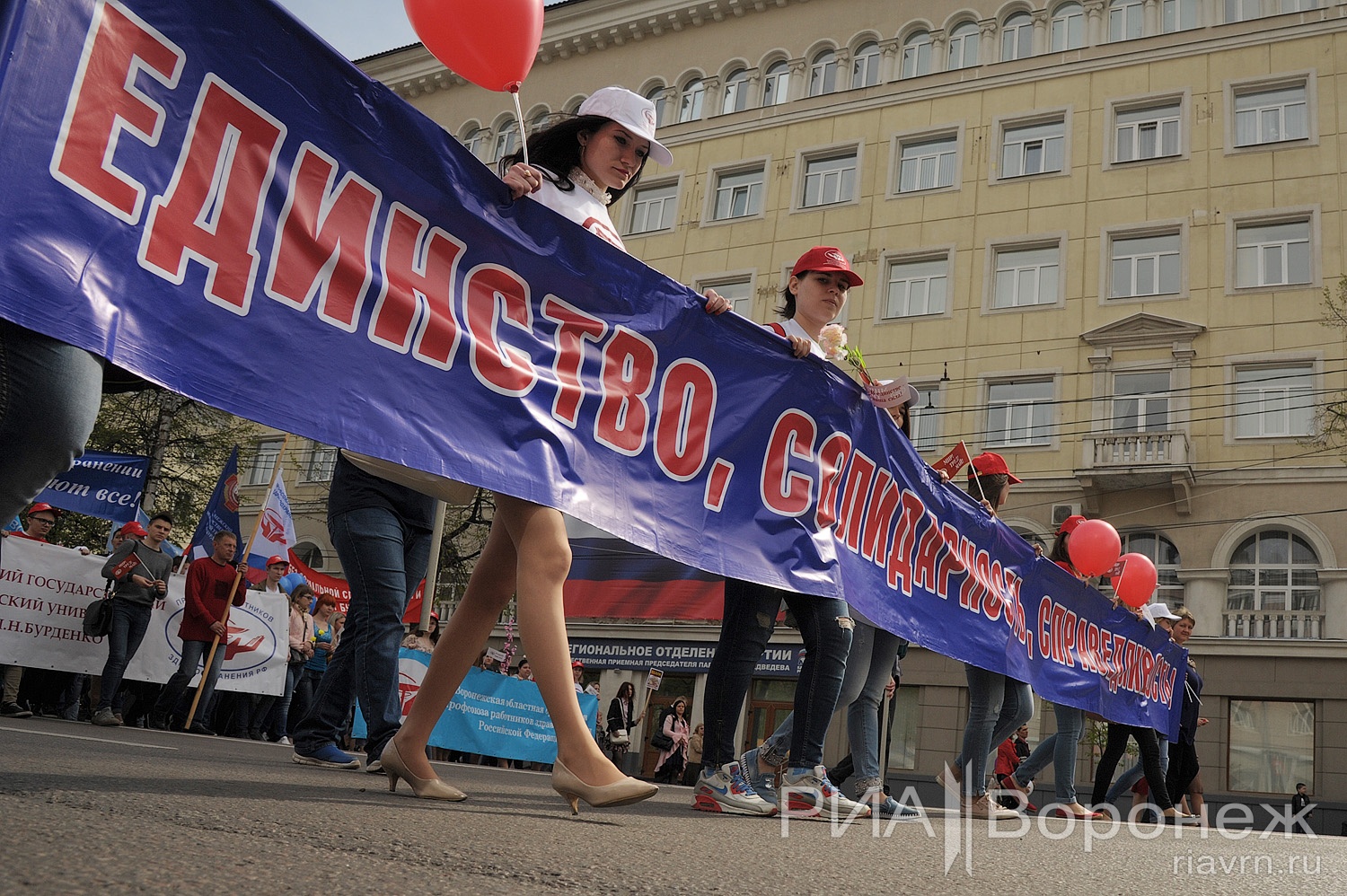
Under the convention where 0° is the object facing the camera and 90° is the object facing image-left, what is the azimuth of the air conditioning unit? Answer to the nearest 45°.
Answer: approximately 0°
